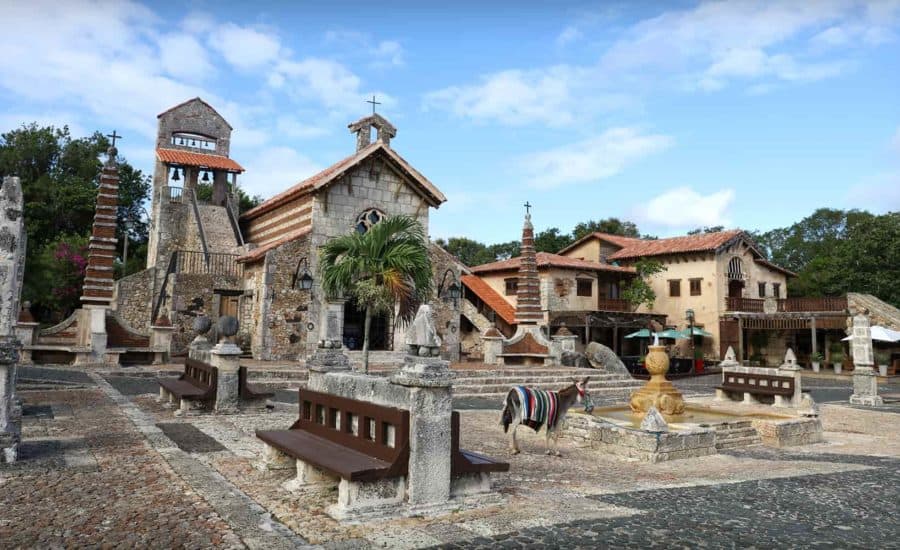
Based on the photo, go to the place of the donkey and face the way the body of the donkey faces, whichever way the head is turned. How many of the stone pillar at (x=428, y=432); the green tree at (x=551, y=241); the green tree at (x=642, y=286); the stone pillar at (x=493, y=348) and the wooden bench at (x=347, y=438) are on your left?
3

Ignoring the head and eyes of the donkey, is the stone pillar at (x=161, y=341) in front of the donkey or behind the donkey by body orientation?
behind

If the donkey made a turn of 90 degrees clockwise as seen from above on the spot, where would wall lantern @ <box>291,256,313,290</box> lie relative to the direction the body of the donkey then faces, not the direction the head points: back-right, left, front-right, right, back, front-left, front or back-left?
back-right

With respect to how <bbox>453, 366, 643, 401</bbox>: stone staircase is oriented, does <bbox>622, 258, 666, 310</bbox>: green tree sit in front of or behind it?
behind

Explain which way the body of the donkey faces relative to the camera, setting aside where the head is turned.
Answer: to the viewer's right

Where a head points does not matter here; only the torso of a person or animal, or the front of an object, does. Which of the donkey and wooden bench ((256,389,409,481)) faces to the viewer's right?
the donkey

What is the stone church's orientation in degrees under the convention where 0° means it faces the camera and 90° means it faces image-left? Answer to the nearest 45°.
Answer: approximately 315°

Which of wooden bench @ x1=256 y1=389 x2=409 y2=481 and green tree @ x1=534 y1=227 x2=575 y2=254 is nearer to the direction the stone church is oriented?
the wooden bench

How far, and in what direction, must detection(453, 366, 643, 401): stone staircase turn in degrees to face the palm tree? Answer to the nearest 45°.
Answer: approximately 45° to its right

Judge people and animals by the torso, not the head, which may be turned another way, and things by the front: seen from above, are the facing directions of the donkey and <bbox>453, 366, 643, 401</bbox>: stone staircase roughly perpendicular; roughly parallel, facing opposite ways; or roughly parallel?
roughly perpendicular
